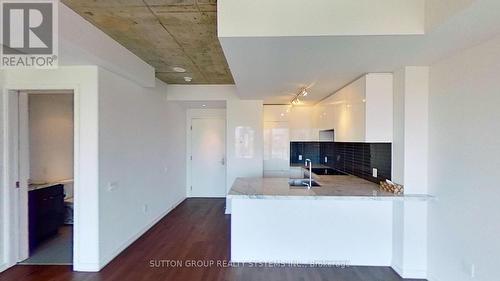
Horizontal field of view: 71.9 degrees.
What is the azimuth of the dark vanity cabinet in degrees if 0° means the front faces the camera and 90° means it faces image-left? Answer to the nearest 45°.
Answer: approximately 315°

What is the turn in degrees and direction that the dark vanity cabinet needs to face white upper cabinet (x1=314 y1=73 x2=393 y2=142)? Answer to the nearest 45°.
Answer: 0° — it already faces it

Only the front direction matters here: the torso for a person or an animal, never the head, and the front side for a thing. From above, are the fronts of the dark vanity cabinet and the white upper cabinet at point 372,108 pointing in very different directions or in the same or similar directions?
very different directions
